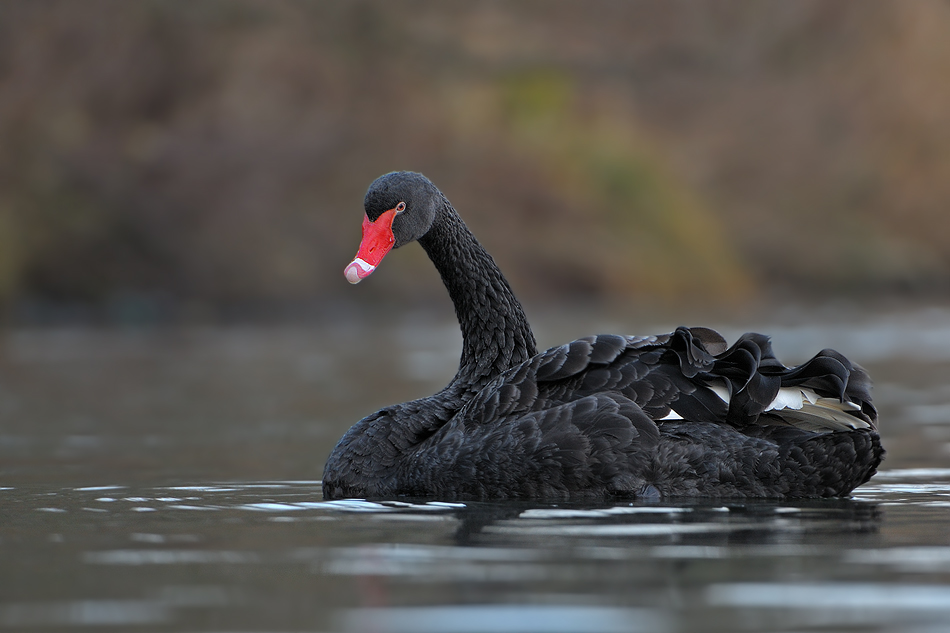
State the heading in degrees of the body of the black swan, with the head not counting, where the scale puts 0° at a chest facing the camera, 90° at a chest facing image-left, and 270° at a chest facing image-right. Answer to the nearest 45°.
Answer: approximately 90°
